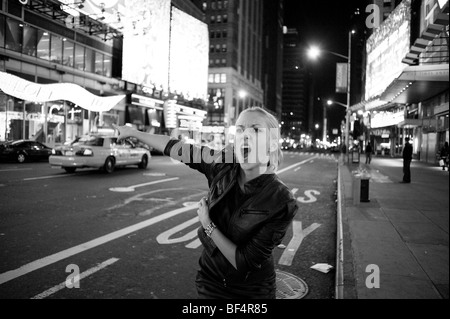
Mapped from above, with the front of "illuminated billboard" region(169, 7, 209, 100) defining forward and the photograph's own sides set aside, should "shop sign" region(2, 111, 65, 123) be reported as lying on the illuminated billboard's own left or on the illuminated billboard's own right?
on the illuminated billboard's own right

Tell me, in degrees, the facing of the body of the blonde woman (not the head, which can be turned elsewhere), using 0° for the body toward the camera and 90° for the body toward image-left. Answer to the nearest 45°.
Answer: approximately 45°

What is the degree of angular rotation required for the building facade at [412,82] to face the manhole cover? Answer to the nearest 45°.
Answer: approximately 45° to its left

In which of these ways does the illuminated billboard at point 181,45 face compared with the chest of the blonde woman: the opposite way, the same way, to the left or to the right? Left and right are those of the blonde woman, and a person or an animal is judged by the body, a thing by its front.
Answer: to the left

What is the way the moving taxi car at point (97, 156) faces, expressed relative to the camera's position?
facing away from the viewer and to the right of the viewer

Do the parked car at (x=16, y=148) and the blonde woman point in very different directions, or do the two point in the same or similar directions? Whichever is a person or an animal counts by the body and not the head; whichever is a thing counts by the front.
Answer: very different directions

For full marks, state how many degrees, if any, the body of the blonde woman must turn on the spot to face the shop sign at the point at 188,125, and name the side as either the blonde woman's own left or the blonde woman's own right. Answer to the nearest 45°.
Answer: approximately 180°

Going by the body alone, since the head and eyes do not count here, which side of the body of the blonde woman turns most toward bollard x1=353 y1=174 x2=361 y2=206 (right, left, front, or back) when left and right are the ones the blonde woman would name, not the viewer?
back
